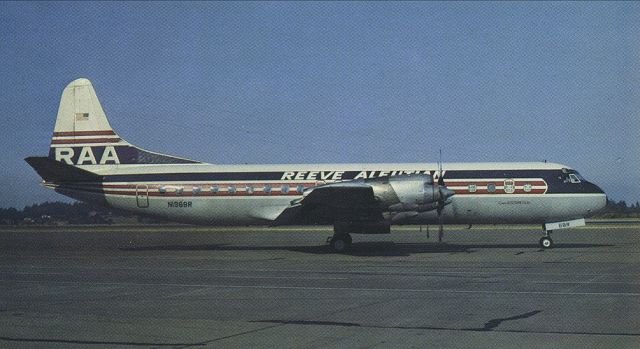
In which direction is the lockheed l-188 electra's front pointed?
to the viewer's right
